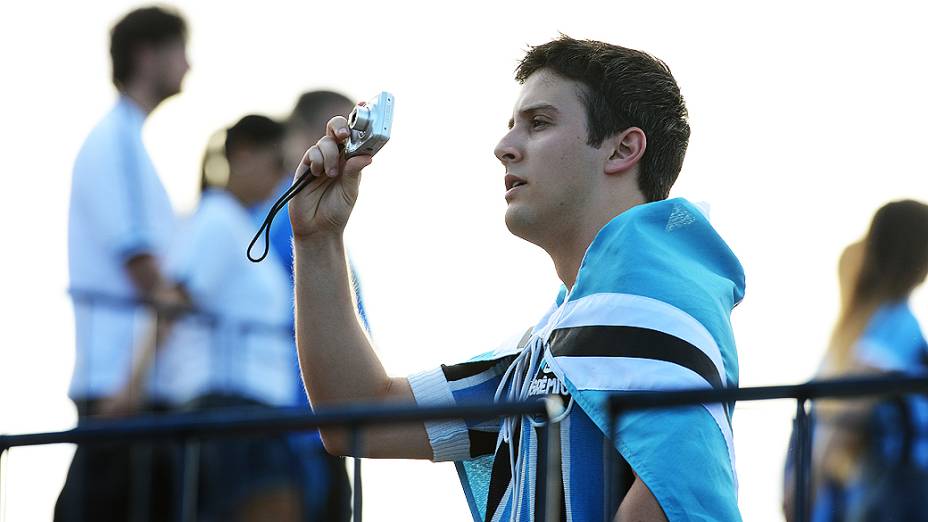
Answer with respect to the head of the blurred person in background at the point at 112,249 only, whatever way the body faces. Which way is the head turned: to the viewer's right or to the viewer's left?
to the viewer's right

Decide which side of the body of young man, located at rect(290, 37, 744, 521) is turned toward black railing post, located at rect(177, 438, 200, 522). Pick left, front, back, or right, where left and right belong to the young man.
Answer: front

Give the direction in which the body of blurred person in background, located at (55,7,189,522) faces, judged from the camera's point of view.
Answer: to the viewer's right

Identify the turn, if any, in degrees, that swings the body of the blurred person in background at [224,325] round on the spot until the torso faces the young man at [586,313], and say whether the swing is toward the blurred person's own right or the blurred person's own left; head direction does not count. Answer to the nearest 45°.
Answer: approximately 45° to the blurred person's own right

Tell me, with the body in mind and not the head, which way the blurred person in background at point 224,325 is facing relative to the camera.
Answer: to the viewer's right

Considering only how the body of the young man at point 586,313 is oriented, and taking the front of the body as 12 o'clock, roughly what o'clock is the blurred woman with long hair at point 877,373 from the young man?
The blurred woman with long hair is roughly at 6 o'clock from the young man.

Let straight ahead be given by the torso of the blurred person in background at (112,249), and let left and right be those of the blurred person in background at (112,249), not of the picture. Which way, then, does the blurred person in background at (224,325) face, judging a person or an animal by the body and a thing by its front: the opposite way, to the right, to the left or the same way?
the same way

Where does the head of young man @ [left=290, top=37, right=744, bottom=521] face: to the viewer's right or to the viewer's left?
to the viewer's left

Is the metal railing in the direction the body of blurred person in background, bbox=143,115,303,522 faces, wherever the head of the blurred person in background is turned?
no

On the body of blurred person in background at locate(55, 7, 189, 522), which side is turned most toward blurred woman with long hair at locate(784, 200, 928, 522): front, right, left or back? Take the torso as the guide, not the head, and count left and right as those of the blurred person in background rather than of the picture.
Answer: front

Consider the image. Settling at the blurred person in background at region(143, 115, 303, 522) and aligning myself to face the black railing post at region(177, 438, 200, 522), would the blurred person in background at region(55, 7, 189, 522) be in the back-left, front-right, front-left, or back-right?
front-right

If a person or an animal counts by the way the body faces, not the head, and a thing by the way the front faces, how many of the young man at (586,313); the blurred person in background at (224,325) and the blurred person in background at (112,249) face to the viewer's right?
2
